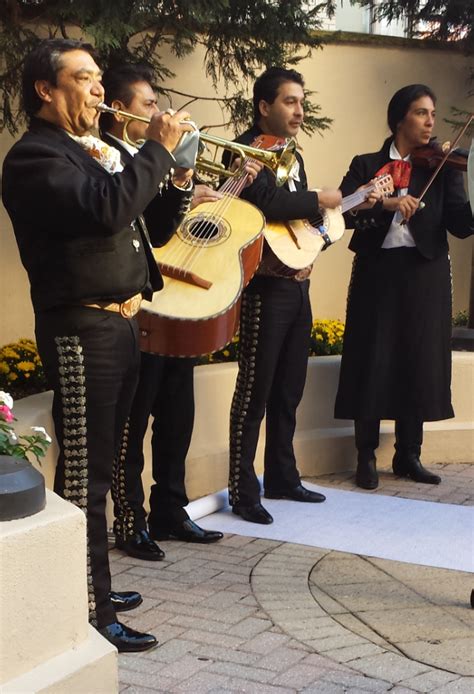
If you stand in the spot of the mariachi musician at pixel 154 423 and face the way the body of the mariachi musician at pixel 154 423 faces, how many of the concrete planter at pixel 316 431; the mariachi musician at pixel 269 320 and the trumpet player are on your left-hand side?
2

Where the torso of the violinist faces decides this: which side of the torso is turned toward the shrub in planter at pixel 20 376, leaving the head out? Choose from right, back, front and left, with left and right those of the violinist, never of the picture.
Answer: right

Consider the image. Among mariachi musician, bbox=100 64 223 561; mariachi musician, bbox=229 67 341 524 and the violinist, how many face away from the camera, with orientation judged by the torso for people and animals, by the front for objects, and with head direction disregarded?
0

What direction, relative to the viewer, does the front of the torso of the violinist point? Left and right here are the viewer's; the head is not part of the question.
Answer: facing the viewer

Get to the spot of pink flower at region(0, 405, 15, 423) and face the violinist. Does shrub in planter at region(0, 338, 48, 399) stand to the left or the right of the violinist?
left

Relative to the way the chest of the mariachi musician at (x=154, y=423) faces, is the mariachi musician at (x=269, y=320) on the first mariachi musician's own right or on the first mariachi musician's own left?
on the first mariachi musician's own left
